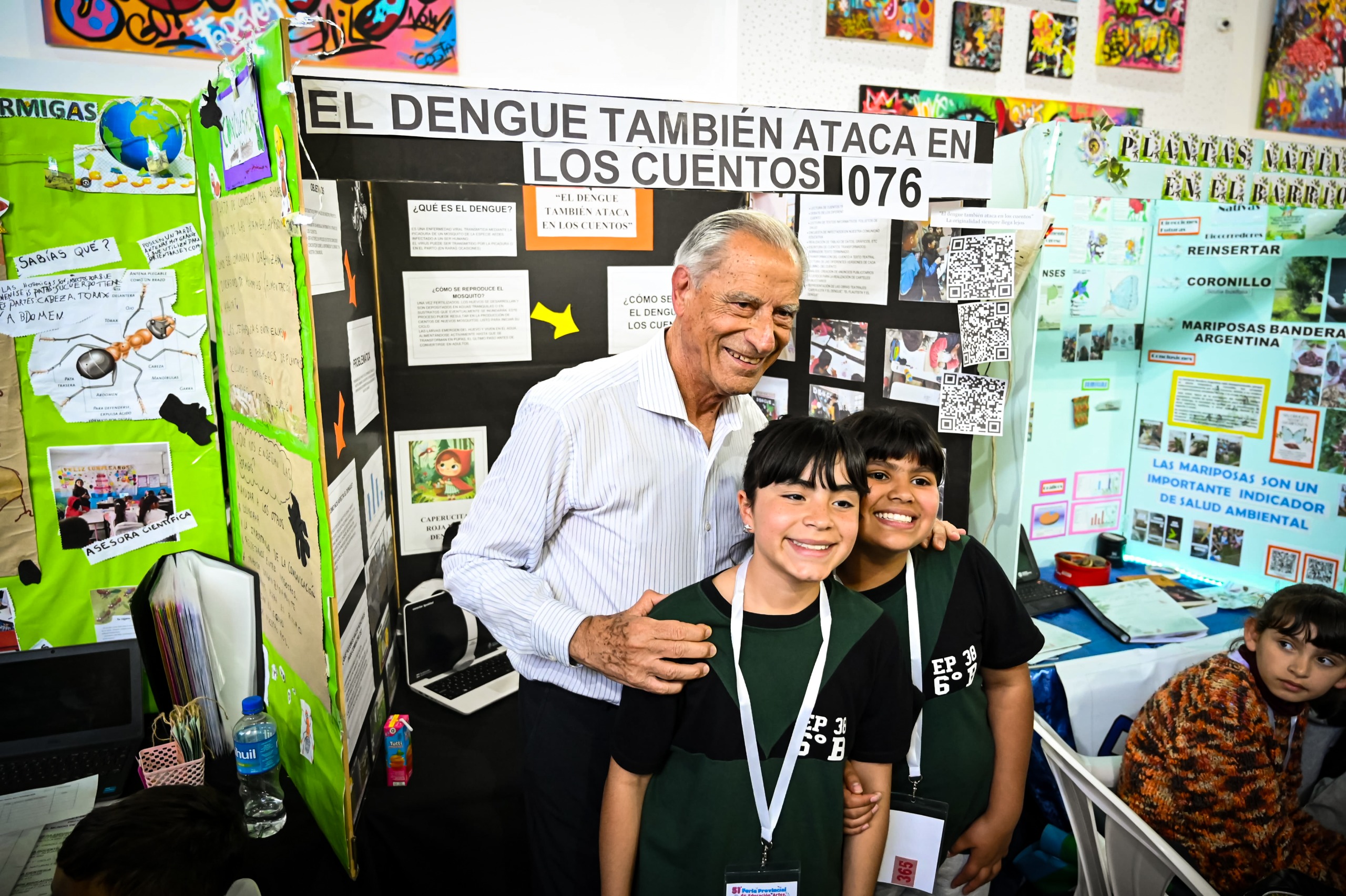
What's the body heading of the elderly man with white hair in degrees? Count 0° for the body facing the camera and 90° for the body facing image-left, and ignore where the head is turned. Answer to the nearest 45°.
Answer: approximately 315°

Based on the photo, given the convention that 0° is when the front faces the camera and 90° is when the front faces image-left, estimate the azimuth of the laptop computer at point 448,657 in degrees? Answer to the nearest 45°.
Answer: approximately 315°

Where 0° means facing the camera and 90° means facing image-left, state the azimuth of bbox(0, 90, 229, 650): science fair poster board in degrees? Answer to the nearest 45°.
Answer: approximately 0°

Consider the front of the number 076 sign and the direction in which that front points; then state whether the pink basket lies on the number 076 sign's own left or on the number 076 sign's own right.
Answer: on the number 076 sign's own right

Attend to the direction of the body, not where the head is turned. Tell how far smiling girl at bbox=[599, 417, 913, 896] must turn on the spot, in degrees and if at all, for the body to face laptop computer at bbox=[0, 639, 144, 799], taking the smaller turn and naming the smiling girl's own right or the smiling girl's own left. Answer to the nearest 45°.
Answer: approximately 90° to the smiling girl's own right
